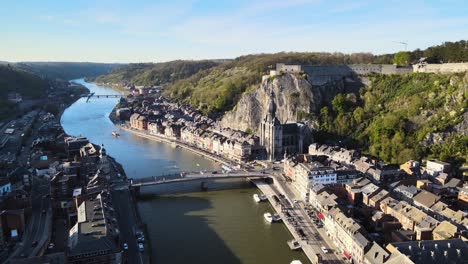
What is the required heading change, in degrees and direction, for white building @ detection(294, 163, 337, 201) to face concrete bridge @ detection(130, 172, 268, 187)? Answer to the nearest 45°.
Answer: approximately 45° to its right

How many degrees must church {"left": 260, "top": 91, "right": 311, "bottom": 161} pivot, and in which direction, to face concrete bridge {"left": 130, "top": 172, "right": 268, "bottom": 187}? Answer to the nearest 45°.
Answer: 0° — it already faces it

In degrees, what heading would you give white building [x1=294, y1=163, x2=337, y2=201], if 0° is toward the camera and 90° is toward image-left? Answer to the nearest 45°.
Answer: approximately 45°

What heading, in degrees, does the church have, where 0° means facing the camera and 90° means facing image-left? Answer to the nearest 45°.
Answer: approximately 45°

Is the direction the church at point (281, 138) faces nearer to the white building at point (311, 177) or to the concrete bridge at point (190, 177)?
the concrete bridge

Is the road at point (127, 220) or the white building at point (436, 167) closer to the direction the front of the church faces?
the road

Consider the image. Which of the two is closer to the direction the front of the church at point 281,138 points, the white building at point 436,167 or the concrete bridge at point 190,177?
the concrete bridge

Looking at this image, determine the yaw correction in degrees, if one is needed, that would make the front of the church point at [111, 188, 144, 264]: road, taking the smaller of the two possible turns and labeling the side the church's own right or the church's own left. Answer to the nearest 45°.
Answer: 0° — it already faces it

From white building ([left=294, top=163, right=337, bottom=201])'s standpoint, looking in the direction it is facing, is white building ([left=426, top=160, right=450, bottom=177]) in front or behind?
behind

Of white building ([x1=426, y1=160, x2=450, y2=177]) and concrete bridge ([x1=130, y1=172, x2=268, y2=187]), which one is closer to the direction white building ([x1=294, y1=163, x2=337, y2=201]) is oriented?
the concrete bridge

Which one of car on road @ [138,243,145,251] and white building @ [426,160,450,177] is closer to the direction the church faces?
the car on road

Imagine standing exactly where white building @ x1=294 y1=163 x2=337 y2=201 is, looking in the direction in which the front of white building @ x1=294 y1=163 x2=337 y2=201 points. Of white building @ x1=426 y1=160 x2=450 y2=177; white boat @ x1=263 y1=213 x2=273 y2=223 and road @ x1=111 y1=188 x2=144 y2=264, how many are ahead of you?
2
